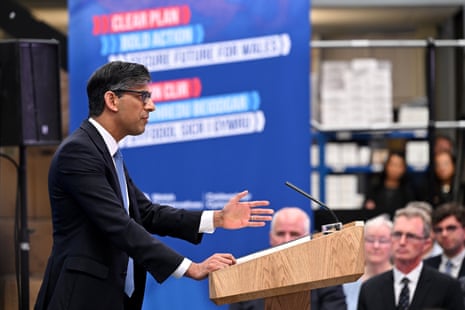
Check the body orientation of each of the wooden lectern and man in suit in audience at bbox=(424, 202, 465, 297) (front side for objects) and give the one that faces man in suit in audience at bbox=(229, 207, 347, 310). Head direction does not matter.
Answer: man in suit in audience at bbox=(424, 202, 465, 297)

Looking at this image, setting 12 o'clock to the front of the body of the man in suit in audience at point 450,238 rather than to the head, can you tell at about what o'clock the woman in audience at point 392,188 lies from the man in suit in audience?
The woman in audience is roughly at 4 o'clock from the man in suit in audience.

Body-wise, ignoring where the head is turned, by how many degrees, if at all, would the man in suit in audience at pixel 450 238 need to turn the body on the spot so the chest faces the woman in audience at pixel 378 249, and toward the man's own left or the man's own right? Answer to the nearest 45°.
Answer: approximately 45° to the man's own right

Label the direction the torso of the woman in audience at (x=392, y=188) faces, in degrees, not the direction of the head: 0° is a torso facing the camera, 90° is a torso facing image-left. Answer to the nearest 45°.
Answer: approximately 0°

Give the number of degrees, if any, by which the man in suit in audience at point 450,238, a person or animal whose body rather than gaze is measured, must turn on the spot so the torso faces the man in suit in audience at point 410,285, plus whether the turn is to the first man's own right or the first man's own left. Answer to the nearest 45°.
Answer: approximately 45° to the first man's own left

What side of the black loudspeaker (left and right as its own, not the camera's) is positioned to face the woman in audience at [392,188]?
left
